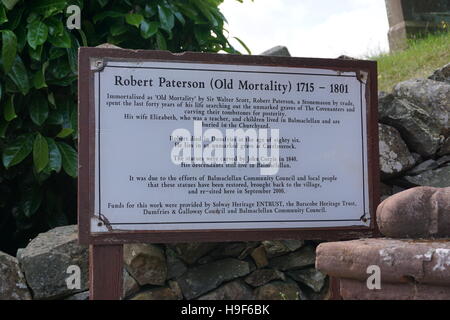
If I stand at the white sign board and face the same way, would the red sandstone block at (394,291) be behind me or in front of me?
in front

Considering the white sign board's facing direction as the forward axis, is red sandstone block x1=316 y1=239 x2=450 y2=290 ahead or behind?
ahead

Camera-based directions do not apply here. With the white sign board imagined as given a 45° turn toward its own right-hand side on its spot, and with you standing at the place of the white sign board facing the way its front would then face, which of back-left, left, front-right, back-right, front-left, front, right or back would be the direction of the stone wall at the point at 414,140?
back

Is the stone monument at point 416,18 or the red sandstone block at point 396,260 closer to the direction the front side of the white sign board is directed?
the red sandstone block

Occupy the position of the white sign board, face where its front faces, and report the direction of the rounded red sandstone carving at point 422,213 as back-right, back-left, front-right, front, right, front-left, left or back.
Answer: front-left

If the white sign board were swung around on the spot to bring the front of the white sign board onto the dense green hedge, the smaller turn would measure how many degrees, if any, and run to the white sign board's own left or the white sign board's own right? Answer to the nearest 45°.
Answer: approximately 135° to the white sign board's own right

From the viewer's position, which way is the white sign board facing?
facing the viewer

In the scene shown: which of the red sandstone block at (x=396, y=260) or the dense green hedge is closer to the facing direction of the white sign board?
the red sandstone block
